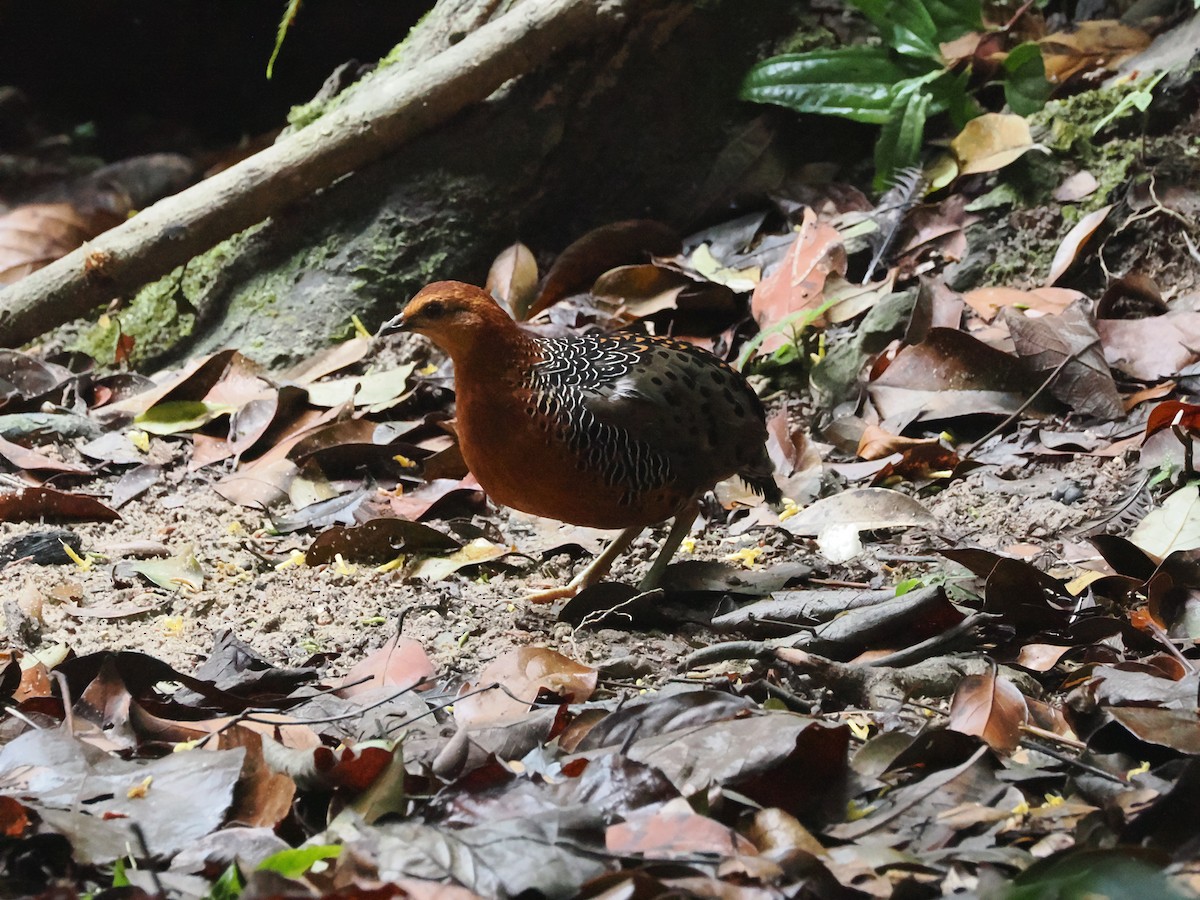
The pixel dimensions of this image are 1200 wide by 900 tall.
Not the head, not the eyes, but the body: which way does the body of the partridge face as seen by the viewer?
to the viewer's left

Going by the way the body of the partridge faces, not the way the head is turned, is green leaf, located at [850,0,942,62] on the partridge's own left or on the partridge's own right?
on the partridge's own right

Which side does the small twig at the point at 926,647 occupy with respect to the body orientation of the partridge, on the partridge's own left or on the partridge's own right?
on the partridge's own left

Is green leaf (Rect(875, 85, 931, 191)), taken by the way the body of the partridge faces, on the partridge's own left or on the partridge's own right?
on the partridge's own right

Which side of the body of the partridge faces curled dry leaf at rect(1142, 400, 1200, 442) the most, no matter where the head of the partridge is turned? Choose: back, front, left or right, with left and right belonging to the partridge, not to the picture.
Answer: back

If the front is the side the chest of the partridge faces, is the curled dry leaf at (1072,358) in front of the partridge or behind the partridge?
behind

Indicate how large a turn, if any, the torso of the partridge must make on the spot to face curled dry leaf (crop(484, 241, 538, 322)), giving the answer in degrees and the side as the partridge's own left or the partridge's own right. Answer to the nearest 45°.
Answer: approximately 90° to the partridge's own right

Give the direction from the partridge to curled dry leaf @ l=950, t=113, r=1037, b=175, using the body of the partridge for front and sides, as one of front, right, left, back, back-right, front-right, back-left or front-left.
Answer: back-right

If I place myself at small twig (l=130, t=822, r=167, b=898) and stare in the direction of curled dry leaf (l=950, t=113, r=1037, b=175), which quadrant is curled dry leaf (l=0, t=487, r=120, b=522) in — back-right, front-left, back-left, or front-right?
front-left

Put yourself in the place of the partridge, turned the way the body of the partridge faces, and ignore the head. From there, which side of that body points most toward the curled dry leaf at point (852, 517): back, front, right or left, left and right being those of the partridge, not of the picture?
back

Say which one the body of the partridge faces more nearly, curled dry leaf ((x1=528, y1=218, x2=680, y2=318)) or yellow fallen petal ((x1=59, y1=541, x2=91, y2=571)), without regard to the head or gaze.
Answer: the yellow fallen petal
